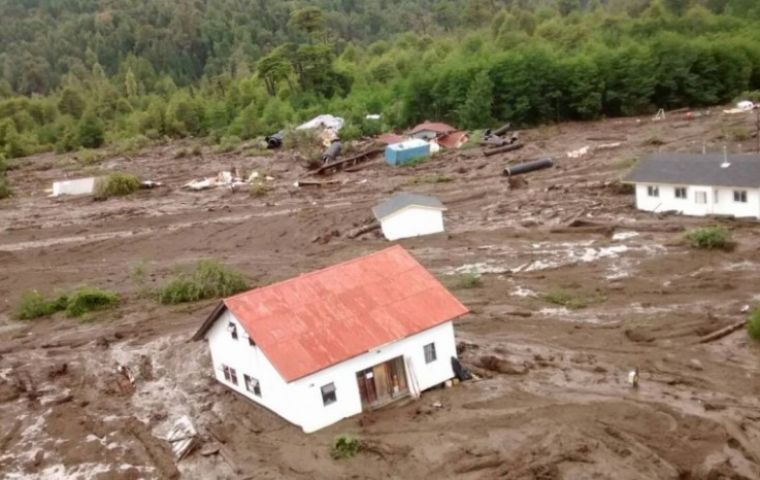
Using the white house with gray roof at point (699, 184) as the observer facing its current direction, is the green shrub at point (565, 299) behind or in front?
in front

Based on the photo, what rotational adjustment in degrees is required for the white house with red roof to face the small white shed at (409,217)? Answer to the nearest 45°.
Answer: approximately 135° to its left

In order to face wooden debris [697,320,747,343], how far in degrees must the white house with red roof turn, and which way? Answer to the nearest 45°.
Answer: approximately 45° to its left

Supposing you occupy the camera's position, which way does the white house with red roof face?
facing the viewer and to the right of the viewer

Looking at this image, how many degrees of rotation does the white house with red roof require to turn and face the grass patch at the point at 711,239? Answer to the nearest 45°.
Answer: approximately 90° to its left

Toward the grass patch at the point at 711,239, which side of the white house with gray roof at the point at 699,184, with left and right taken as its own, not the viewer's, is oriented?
front

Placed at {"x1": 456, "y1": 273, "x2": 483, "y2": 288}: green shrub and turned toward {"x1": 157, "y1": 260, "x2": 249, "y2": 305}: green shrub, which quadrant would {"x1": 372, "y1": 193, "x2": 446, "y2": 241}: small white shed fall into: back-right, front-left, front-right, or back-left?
front-right

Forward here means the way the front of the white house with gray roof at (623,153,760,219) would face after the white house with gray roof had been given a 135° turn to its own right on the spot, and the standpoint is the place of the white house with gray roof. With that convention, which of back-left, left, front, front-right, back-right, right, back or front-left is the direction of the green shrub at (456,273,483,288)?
left

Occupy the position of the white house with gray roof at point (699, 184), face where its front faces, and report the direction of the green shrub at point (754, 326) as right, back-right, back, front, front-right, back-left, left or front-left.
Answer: front

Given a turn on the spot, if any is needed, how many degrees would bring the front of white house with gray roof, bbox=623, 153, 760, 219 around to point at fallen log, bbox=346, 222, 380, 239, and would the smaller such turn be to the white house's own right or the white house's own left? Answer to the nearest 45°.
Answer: approximately 90° to the white house's own right

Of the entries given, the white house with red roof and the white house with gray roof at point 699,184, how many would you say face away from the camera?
0

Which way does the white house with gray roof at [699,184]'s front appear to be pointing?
toward the camera

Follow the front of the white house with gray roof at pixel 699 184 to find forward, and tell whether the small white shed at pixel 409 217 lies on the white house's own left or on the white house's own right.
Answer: on the white house's own right

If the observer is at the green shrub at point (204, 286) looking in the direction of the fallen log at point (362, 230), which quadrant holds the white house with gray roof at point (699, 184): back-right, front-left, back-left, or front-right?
front-right
